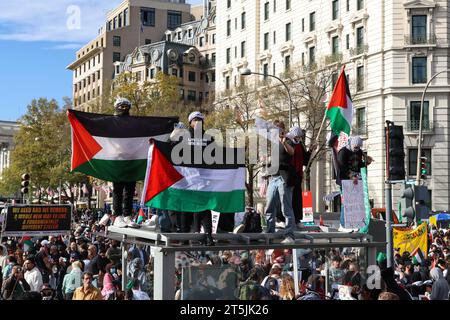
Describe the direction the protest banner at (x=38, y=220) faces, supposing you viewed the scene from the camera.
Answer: facing the viewer

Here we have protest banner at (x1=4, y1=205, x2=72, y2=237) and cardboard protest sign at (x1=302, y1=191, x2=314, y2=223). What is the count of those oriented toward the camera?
2

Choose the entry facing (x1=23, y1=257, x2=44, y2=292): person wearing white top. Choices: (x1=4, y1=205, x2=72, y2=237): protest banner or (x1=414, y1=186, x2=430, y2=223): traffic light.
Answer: the protest banner

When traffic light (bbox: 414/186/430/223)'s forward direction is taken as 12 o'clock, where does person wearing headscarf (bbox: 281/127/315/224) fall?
The person wearing headscarf is roughly at 9 o'clock from the traffic light.

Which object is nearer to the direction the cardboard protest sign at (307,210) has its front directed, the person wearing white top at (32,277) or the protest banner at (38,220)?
the person wearing white top
